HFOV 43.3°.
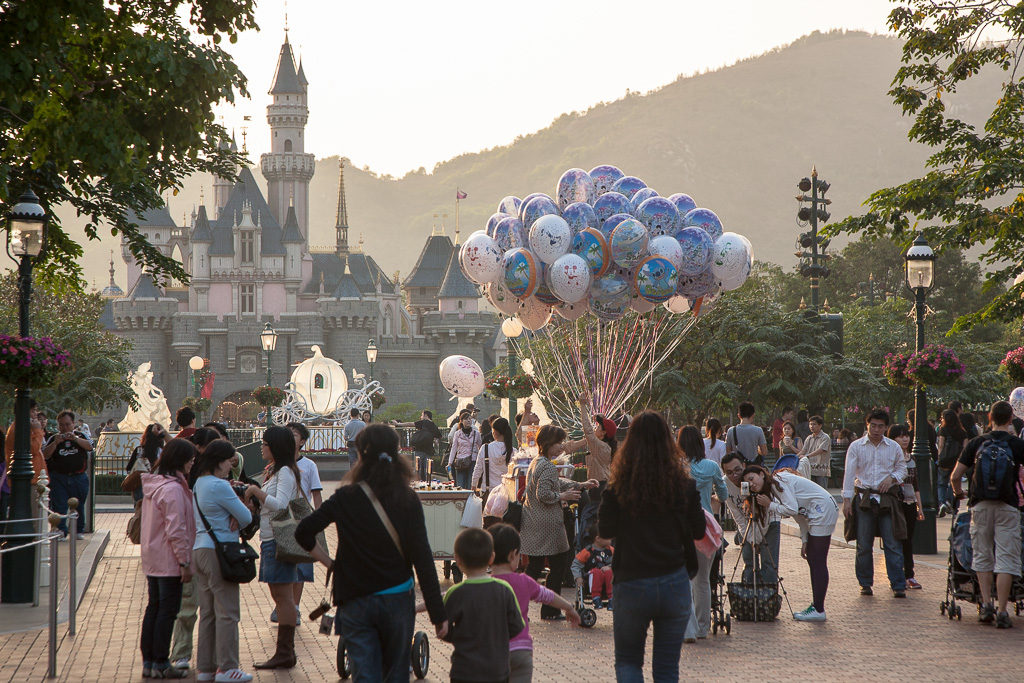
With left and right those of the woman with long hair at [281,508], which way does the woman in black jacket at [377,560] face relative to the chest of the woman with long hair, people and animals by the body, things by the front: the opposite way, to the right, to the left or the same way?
to the right

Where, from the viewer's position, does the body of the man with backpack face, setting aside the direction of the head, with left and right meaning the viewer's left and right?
facing away from the viewer

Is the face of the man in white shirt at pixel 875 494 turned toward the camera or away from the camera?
toward the camera

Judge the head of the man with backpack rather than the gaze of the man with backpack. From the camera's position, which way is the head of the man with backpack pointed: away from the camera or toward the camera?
away from the camera

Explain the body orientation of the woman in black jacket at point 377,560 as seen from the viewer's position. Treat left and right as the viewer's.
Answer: facing away from the viewer

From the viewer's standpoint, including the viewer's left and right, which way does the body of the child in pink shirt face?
facing away from the viewer and to the right of the viewer

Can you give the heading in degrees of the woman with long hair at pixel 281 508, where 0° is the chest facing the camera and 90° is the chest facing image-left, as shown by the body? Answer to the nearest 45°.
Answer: approximately 90°

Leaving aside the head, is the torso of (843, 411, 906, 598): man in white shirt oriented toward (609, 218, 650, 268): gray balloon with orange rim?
no

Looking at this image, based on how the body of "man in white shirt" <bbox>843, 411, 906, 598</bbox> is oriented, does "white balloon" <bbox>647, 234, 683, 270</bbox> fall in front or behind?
behind

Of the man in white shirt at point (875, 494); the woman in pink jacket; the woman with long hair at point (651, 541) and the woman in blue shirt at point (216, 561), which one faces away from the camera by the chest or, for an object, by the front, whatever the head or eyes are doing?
the woman with long hair

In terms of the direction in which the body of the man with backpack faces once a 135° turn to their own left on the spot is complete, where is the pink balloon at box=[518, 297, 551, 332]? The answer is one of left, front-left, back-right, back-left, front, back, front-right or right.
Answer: right

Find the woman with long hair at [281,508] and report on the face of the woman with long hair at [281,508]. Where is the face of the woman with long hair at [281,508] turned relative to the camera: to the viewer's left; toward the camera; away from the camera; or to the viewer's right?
to the viewer's left

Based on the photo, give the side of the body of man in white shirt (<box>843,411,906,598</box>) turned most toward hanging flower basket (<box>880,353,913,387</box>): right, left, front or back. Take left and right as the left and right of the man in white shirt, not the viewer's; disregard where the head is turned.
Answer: back

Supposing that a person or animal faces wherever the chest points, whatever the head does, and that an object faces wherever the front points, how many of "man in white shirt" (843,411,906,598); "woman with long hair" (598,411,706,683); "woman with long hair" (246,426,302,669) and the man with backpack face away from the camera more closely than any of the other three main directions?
2

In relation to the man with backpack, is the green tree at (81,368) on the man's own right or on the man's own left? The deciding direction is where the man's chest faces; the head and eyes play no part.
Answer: on the man's own left
